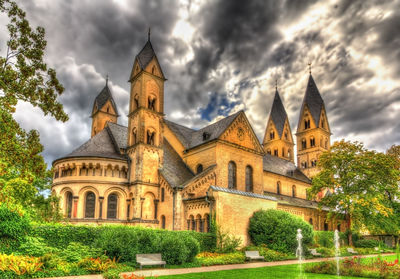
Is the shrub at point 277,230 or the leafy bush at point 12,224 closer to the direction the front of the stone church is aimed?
the shrub

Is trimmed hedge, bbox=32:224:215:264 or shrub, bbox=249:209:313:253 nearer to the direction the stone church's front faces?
the shrub

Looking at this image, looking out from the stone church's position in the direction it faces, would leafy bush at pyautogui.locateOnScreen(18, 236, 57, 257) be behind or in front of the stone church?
behind

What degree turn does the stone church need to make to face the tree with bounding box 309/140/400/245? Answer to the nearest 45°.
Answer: approximately 45° to its right

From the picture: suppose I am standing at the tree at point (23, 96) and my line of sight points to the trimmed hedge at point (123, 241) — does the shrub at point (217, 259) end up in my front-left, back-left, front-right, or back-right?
front-right

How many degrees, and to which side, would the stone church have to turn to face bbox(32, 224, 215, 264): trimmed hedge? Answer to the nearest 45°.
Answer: approximately 135° to its right

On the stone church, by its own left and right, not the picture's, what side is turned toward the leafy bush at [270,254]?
right

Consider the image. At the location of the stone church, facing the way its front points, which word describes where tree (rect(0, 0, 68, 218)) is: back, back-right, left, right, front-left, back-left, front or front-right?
back-right

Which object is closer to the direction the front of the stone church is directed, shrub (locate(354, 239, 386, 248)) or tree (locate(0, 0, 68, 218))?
the shrub

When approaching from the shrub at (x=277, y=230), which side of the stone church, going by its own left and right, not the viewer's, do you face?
right

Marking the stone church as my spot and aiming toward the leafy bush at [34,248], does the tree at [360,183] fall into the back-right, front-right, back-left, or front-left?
back-left

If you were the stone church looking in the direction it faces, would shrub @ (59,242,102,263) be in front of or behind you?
behind

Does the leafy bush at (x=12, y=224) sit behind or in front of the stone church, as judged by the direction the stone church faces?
behind

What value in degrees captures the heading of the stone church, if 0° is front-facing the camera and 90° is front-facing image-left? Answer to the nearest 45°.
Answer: approximately 225°
